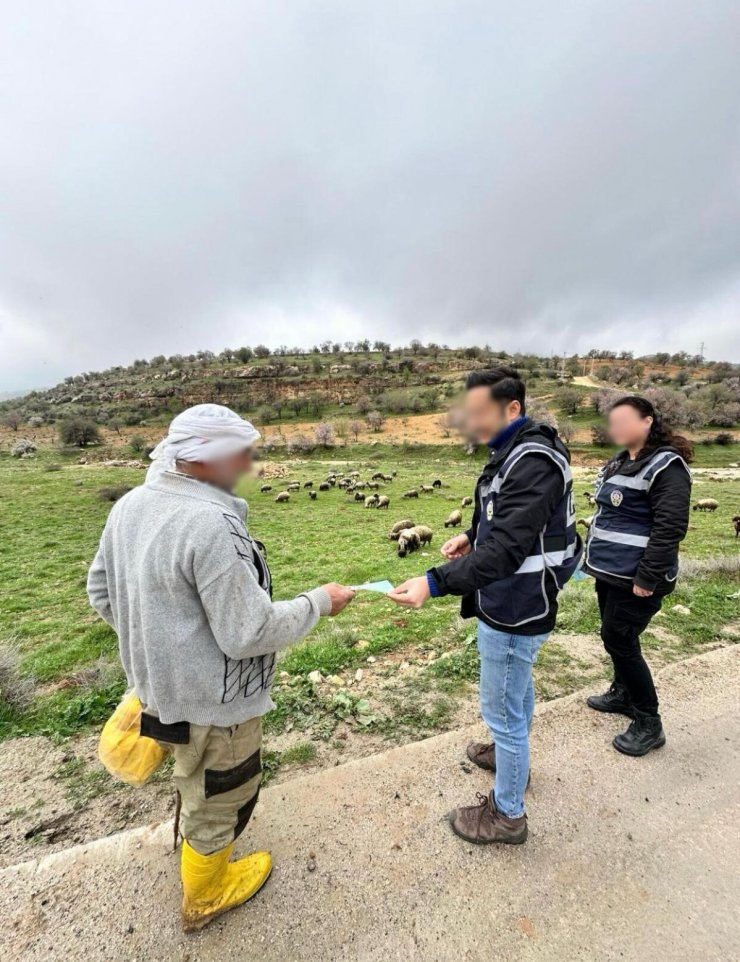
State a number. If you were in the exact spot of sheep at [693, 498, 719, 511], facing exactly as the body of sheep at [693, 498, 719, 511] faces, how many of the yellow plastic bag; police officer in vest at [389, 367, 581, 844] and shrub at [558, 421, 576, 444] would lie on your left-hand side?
2

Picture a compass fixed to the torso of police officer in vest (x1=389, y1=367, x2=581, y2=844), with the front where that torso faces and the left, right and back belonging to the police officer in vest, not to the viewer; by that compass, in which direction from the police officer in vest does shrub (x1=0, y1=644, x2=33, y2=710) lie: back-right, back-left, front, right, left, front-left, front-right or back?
front

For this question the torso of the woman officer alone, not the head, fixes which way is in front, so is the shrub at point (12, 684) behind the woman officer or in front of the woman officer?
in front

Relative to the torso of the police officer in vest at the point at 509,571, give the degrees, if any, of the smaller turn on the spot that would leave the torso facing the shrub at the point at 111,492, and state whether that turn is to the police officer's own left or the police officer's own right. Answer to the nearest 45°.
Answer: approximately 45° to the police officer's own right

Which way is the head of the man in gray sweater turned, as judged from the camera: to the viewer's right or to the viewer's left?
to the viewer's right

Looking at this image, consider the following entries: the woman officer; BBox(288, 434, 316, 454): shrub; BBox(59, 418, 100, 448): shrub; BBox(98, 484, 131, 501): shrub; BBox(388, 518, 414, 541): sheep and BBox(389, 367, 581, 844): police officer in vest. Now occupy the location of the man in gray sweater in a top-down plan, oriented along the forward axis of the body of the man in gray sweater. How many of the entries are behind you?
0

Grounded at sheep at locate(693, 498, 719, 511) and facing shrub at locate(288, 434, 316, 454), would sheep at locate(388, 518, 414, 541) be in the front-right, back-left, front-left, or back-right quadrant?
front-left

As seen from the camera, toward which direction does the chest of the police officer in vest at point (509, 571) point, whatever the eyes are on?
to the viewer's left

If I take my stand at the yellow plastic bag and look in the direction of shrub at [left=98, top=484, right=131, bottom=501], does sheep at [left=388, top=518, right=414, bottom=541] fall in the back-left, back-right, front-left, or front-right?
front-right

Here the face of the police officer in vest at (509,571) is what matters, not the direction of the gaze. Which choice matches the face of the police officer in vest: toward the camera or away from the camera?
toward the camera

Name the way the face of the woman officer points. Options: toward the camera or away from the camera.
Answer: toward the camera

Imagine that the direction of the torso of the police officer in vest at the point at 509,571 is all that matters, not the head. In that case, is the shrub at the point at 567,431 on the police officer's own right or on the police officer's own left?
on the police officer's own right

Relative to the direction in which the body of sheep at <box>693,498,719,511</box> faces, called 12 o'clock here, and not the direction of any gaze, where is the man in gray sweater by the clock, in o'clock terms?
The man in gray sweater is roughly at 9 o'clock from the sheep.

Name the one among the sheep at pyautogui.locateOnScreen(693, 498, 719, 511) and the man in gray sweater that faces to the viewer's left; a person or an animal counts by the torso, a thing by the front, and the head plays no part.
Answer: the sheep

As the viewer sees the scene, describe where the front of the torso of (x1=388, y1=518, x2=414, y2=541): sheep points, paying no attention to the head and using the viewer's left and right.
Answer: facing to the left of the viewer

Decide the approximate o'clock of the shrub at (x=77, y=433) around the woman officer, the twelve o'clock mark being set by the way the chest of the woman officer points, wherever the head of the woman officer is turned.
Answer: The shrub is roughly at 2 o'clock from the woman officer.

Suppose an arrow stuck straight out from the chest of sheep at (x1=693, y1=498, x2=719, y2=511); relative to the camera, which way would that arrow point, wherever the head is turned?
to the viewer's left

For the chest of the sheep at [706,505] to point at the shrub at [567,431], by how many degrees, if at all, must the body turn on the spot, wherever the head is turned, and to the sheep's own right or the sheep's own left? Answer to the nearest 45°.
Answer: approximately 45° to the sheep's own right

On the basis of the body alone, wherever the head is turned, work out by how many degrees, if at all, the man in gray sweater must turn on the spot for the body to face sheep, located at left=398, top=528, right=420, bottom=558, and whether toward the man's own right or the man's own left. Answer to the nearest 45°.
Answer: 0° — they already face it

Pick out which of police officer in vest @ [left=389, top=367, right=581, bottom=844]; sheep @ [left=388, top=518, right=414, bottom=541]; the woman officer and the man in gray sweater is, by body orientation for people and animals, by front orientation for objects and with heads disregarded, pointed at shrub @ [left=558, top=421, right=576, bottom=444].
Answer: the man in gray sweater

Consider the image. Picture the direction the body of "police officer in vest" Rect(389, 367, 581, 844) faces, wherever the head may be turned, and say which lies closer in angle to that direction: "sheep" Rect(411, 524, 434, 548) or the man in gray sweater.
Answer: the man in gray sweater
